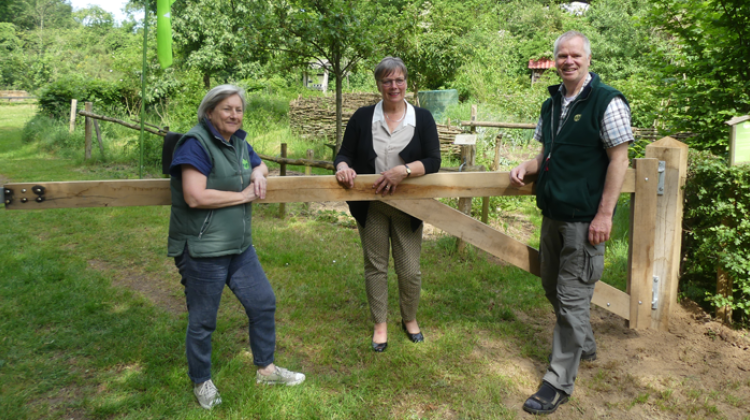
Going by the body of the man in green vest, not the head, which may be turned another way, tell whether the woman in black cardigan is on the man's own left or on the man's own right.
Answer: on the man's own right

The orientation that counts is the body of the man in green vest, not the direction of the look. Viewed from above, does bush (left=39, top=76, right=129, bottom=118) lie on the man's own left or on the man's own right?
on the man's own right

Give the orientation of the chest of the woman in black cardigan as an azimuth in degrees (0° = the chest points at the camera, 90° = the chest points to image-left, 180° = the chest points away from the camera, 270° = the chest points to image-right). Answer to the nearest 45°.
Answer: approximately 0°

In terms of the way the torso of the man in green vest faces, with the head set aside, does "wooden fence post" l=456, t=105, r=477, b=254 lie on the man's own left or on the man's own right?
on the man's own right

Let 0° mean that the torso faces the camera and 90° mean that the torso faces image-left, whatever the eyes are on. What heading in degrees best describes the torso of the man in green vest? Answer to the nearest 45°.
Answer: approximately 45°

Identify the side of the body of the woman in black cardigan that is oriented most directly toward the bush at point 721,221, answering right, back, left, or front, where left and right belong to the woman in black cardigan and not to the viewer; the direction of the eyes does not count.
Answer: left

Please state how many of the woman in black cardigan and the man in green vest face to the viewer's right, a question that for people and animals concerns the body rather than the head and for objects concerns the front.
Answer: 0

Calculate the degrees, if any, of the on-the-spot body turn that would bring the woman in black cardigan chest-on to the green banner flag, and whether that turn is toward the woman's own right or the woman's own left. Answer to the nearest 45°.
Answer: approximately 135° to the woman's own right

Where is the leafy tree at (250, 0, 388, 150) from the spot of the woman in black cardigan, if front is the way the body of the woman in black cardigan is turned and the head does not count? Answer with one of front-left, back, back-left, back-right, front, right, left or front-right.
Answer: back

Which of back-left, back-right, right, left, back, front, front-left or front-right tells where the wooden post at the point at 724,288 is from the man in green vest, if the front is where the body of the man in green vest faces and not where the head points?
back
